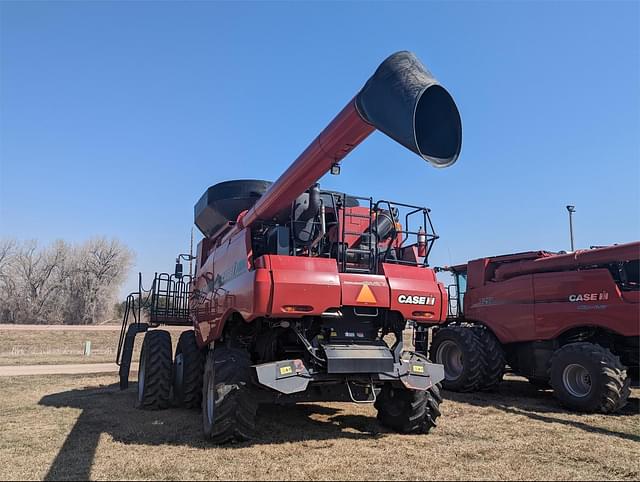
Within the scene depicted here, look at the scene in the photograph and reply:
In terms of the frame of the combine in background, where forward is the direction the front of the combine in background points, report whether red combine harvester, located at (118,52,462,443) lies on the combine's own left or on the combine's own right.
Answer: on the combine's own left

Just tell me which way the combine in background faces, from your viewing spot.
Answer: facing away from the viewer and to the left of the viewer
